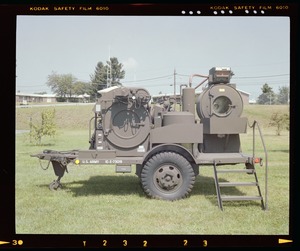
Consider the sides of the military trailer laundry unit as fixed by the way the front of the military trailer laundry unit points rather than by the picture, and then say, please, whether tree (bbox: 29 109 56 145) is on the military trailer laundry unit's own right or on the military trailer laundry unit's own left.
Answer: on the military trailer laundry unit's own right

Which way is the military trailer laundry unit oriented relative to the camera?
to the viewer's left
